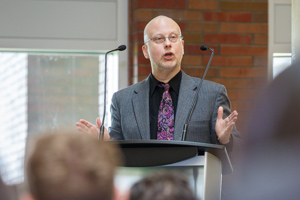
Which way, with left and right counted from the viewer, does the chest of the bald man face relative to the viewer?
facing the viewer
